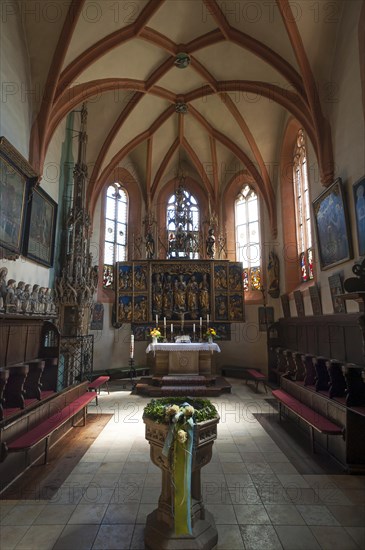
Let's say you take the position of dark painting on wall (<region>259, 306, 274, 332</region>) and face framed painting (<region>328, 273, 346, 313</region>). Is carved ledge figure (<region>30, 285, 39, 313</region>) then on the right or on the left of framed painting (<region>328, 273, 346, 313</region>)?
right

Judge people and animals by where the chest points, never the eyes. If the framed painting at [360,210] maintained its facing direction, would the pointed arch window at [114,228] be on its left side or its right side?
on its right

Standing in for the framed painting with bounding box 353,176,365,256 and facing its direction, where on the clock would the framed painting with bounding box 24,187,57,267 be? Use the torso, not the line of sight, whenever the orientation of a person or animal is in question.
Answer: the framed painting with bounding box 24,187,57,267 is roughly at 1 o'clock from the framed painting with bounding box 353,176,365,256.

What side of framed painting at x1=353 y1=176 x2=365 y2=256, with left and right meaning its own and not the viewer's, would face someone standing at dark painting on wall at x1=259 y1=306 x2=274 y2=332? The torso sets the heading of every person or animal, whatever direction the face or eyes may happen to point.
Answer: right

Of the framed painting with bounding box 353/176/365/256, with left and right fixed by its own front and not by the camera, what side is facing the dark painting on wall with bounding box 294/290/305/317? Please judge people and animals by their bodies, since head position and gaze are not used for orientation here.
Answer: right

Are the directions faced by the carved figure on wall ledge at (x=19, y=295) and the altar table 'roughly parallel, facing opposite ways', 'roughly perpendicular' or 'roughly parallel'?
roughly perpendicular

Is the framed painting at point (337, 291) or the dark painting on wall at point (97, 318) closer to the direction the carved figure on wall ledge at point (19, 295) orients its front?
the framed painting

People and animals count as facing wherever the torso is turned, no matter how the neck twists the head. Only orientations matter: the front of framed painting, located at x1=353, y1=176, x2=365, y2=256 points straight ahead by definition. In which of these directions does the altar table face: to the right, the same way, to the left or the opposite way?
to the left

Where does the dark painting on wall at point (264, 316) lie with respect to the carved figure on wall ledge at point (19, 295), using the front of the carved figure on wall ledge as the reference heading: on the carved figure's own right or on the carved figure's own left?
on the carved figure's own left

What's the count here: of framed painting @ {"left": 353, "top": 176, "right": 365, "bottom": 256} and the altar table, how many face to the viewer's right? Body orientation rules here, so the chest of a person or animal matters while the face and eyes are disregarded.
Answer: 0

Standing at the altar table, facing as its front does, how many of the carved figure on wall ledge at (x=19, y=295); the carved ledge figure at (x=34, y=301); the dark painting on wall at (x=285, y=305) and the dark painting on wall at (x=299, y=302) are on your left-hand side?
2

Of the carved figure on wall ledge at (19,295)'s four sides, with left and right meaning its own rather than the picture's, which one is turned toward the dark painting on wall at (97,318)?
left

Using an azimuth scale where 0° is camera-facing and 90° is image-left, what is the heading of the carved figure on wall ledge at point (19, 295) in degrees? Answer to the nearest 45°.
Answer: approximately 315°

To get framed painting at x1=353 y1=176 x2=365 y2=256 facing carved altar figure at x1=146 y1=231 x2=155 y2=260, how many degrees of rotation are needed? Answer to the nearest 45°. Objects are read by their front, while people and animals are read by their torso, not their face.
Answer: approximately 45° to its right

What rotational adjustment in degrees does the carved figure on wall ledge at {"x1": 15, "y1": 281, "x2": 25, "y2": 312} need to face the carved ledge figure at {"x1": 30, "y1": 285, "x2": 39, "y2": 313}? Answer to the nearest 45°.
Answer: approximately 90° to its left
